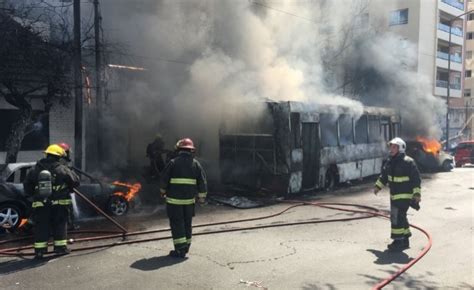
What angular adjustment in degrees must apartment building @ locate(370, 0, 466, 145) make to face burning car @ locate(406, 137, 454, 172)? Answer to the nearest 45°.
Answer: approximately 45° to its right

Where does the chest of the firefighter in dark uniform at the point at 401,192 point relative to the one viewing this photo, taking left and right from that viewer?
facing the viewer and to the left of the viewer

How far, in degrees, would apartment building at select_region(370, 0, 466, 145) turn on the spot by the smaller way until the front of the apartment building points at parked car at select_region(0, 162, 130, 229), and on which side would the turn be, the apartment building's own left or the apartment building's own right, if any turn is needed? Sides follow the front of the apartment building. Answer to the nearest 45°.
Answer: approximately 45° to the apartment building's own right

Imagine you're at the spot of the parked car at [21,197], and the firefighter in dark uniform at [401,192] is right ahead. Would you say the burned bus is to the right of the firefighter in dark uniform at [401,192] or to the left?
left

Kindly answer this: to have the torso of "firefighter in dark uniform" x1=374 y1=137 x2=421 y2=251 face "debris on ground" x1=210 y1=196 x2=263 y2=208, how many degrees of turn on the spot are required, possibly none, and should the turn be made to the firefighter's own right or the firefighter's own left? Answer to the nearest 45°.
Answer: approximately 90° to the firefighter's own right

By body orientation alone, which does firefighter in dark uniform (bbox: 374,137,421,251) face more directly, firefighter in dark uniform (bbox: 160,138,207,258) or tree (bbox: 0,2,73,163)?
the firefighter in dark uniform

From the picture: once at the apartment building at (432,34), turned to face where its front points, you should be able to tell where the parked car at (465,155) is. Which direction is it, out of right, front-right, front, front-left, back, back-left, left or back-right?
front-right

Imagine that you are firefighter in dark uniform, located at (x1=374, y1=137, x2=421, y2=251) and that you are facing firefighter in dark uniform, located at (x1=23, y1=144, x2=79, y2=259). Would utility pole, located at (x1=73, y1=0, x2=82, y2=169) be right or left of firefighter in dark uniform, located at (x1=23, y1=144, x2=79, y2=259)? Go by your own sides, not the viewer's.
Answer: right
